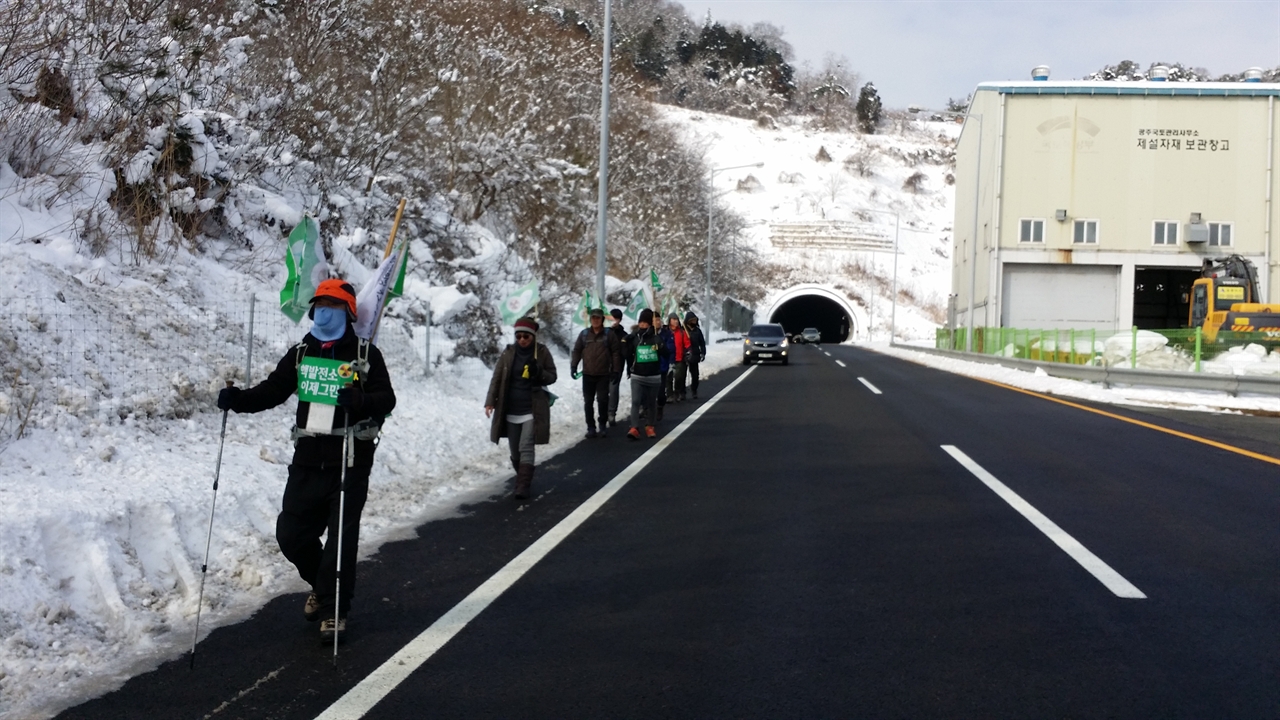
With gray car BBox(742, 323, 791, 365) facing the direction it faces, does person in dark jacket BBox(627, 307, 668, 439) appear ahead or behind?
ahead

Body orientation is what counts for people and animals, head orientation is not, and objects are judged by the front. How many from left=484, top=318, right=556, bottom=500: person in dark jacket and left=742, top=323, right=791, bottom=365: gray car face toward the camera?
2

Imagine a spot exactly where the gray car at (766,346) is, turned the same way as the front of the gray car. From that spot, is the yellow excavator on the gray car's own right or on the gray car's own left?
on the gray car's own left

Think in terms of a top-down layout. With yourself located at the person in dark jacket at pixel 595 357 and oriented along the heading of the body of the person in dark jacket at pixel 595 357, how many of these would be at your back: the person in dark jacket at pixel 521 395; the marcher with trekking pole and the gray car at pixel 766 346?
1

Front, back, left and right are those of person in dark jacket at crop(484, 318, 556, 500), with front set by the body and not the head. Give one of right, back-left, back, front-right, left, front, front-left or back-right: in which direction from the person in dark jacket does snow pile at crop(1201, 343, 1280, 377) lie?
back-left

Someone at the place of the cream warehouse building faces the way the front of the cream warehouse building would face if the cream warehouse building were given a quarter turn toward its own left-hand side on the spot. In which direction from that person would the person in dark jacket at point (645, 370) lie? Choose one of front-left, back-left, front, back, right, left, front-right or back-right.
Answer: right

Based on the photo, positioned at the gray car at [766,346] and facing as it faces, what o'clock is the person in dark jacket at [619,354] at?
The person in dark jacket is roughly at 12 o'clock from the gray car.

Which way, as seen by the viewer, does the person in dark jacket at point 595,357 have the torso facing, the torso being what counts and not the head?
toward the camera

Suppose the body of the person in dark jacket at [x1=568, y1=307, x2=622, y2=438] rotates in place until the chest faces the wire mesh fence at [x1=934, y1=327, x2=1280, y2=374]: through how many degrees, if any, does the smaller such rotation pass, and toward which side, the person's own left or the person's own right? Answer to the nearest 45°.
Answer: approximately 135° to the person's own left

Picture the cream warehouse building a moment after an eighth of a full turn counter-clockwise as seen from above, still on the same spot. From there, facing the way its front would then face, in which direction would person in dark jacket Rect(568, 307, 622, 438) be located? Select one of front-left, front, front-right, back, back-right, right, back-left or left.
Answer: front-right

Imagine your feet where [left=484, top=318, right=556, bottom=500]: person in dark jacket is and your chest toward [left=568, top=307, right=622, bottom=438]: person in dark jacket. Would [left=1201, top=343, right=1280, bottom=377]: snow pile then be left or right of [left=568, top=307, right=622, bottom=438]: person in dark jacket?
right

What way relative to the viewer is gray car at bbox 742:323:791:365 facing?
toward the camera

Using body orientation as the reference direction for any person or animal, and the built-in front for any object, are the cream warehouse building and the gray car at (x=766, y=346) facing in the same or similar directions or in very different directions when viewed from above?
same or similar directions

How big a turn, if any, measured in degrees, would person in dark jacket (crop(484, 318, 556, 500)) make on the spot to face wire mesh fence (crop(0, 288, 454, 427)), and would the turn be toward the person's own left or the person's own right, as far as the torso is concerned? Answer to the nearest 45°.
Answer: approximately 90° to the person's own right

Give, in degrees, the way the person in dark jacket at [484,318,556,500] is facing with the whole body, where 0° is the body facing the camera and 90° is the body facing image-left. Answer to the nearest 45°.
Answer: approximately 0°

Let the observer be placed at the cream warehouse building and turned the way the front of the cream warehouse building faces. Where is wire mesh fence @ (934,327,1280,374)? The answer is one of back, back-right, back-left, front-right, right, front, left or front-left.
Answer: front

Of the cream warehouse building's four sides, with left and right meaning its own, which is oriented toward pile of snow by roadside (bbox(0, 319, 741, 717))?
front
